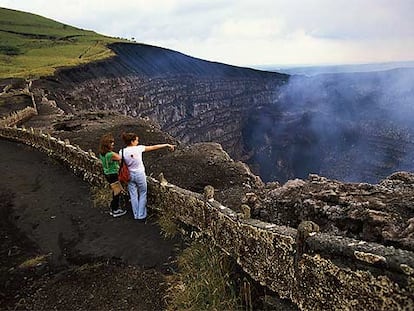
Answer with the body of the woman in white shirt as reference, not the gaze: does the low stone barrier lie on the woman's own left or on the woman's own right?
on the woman's own right

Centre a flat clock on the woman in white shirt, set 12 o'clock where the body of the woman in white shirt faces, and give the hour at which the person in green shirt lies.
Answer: The person in green shirt is roughly at 9 o'clock from the woman in white shirt.

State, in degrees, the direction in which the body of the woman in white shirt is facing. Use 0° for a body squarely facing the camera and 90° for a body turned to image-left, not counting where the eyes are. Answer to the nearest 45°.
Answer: approximately 225°
